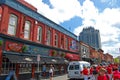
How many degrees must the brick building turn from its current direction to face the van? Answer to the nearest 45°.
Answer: approximately 45° to its left

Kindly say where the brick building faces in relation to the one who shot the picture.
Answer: facing the viewer and to the right of the viewer

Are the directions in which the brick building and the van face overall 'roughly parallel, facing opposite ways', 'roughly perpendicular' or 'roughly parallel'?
roughly perpendicular
